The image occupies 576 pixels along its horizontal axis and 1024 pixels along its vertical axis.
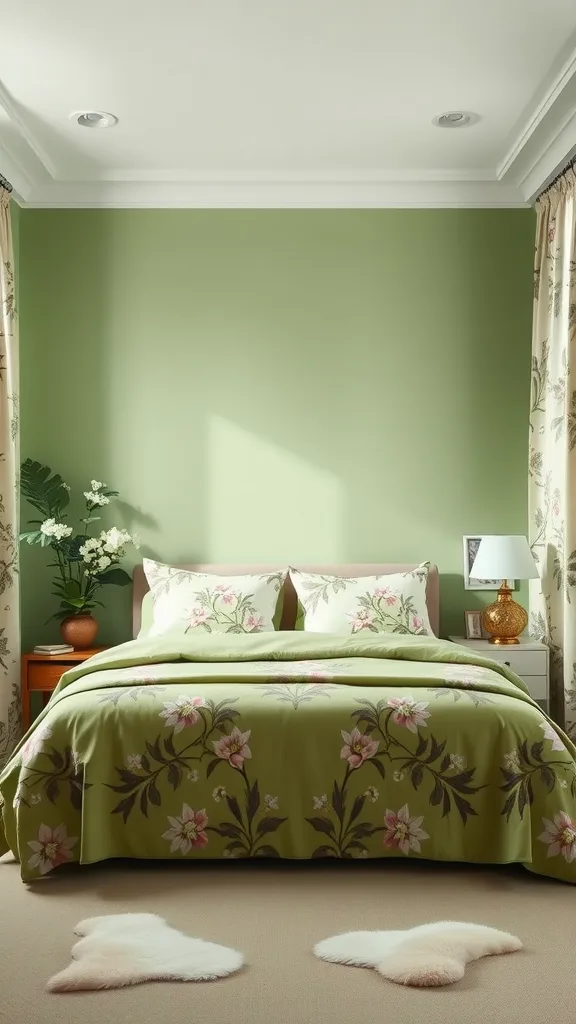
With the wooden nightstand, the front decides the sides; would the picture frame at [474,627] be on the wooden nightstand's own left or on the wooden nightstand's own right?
on the wooden nightstand's own left

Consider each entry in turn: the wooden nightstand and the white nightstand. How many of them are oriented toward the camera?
2

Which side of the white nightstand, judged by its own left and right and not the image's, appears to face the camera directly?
front

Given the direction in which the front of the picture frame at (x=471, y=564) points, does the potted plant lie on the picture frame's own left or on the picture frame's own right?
on the picture frame's own right

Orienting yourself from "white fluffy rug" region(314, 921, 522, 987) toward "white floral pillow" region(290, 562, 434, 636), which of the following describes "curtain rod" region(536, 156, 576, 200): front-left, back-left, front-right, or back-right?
front-right

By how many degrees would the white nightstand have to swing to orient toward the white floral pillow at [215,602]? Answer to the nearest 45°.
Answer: approximately 90° to its right

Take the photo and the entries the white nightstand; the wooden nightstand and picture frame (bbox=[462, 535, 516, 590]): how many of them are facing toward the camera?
3

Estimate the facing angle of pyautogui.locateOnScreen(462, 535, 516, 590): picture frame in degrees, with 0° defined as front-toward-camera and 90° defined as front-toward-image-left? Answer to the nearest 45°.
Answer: approximately 0°

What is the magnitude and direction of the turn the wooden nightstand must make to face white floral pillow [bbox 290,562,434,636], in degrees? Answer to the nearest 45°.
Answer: approximately 90° to its left

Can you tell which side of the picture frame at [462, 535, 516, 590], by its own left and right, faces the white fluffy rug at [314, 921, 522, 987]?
front

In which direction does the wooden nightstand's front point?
toward the camera

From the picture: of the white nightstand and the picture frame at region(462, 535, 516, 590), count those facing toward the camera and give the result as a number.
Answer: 2
